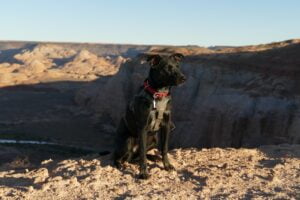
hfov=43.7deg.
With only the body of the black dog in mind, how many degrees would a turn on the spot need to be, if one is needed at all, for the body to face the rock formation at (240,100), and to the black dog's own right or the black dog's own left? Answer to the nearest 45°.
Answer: approximately 135° to the black dog's own left

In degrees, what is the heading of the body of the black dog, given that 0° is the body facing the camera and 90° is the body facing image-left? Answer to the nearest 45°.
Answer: approximately 315°
